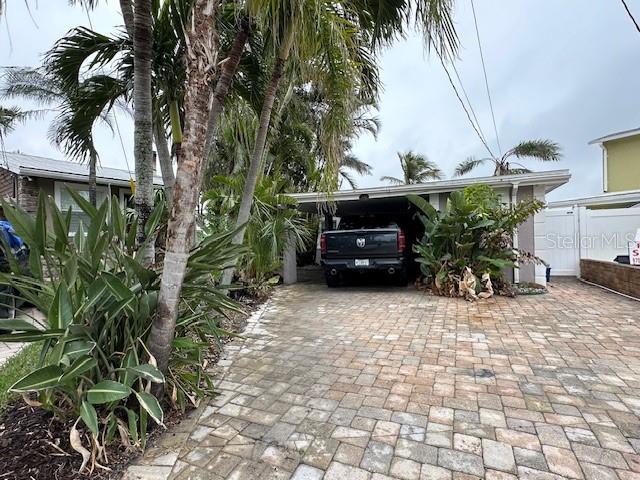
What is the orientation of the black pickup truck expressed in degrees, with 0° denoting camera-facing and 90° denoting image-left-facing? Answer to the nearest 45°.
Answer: approximately 180°

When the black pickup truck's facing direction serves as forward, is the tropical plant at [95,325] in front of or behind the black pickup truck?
behind

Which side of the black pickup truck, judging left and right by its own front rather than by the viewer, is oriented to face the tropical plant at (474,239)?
right

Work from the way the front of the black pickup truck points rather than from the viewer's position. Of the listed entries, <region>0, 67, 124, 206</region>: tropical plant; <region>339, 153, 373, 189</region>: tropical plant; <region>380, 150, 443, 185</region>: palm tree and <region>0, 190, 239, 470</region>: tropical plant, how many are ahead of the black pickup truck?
2

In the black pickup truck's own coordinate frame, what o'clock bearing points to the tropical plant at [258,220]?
The tropical plant is roughly at 8 o'clock from the black pickup truck.

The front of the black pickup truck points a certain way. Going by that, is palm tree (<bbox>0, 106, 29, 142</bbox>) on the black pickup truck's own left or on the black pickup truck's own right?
on the black pickup truck's own left

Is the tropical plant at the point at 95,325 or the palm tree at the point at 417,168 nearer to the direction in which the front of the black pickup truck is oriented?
the palm tree

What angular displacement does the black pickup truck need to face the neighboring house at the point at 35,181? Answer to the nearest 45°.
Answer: approximately 90° to its left

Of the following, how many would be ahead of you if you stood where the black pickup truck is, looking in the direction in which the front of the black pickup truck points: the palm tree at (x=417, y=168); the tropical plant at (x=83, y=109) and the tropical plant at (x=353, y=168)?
2

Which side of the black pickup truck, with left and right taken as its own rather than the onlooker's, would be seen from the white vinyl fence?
right

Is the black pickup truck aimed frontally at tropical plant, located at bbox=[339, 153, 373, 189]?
yes

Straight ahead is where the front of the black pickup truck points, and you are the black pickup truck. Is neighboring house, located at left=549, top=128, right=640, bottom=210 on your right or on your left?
on your right
